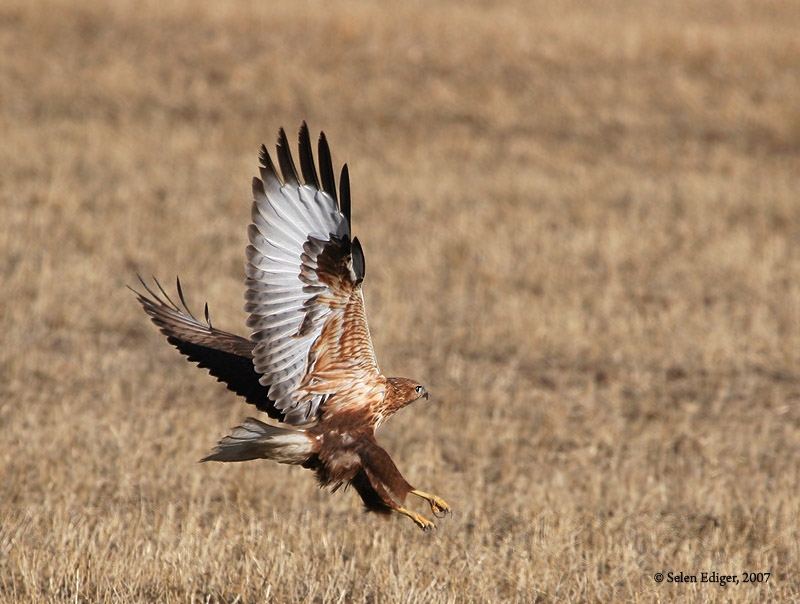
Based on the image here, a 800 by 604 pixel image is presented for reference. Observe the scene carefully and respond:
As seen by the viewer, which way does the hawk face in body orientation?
to the viewer's right
